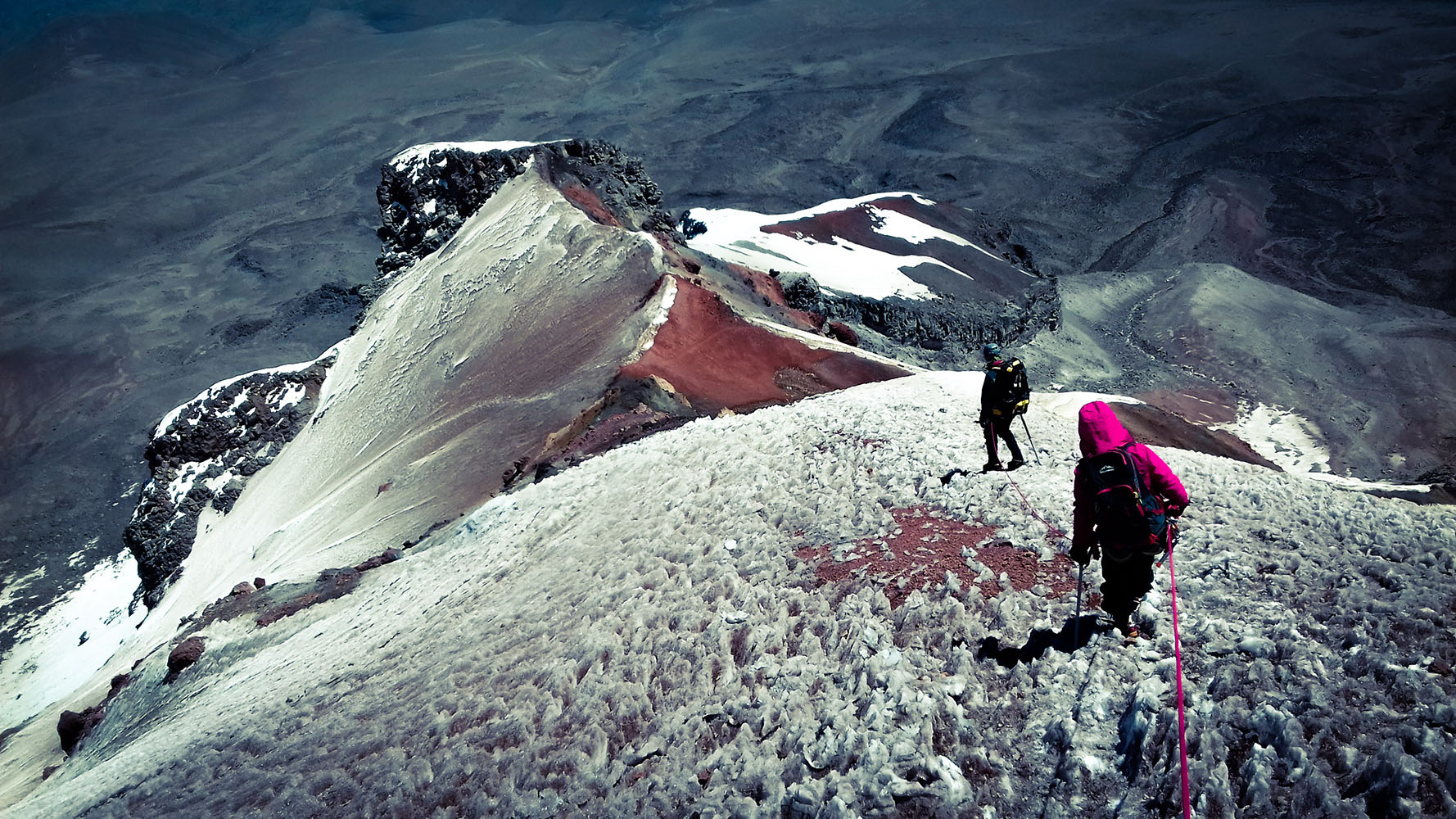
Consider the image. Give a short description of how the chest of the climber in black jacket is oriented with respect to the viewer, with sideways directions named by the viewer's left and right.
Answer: facing away from the viewer and to the left of the viewer
